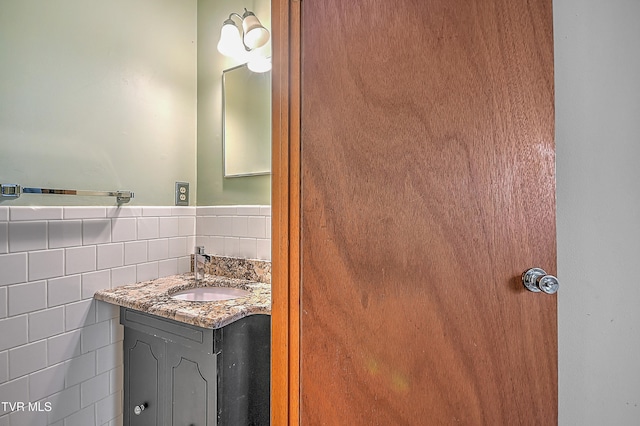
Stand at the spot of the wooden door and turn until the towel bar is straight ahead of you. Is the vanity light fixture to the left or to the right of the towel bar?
right

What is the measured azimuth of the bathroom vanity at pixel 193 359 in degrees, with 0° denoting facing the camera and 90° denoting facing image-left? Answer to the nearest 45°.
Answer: approximately 45°

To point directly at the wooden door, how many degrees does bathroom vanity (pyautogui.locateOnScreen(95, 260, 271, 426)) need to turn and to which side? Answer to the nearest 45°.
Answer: approximately 90° to its left

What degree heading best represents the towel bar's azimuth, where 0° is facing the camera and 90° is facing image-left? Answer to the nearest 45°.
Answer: approximately 315°

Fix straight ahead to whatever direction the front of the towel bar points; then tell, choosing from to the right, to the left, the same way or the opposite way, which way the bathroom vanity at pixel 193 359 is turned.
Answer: to the right

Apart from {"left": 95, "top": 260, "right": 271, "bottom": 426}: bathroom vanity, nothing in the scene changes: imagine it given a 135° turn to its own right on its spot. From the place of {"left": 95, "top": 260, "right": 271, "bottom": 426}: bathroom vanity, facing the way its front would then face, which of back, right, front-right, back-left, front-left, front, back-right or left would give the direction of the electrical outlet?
front
